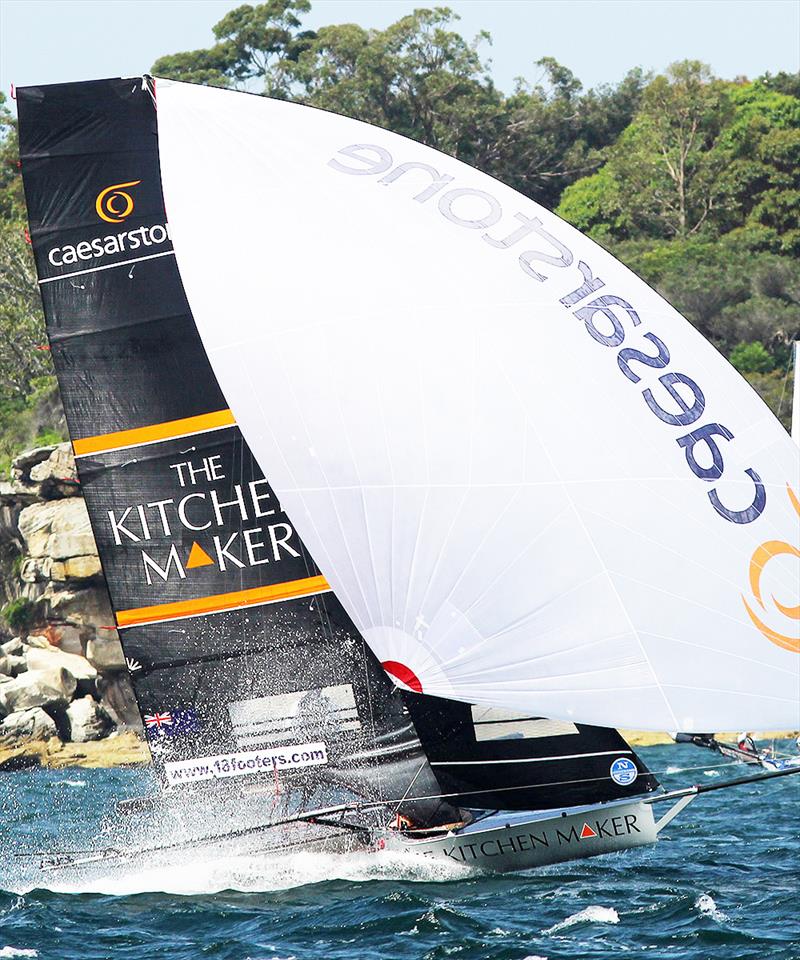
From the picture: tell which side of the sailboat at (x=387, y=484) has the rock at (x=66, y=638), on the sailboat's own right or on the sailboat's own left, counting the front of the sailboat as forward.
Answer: on the sailboat's own left

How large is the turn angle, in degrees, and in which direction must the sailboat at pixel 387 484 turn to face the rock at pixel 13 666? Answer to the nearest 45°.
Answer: approximately 135° to its left

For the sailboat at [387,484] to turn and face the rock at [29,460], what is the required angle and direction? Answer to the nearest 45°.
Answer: approximately 90° to its left

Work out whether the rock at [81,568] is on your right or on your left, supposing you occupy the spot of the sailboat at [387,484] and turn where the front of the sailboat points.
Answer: on your left

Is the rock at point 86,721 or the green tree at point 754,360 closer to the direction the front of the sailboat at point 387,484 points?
the green tree

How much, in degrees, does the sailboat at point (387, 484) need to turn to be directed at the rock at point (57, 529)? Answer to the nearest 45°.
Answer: approximately 90° to its left

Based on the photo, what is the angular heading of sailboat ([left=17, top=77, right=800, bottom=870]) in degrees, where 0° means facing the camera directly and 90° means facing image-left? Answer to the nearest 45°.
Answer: approximately 270°

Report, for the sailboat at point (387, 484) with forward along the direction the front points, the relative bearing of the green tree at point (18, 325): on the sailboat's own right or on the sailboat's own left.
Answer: on the sailboat's own left

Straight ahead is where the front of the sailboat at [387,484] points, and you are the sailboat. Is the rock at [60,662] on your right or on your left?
on your left

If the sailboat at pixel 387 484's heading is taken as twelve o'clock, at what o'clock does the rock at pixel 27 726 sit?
The rock is roughly at 8 o'clock from the sailboat.
